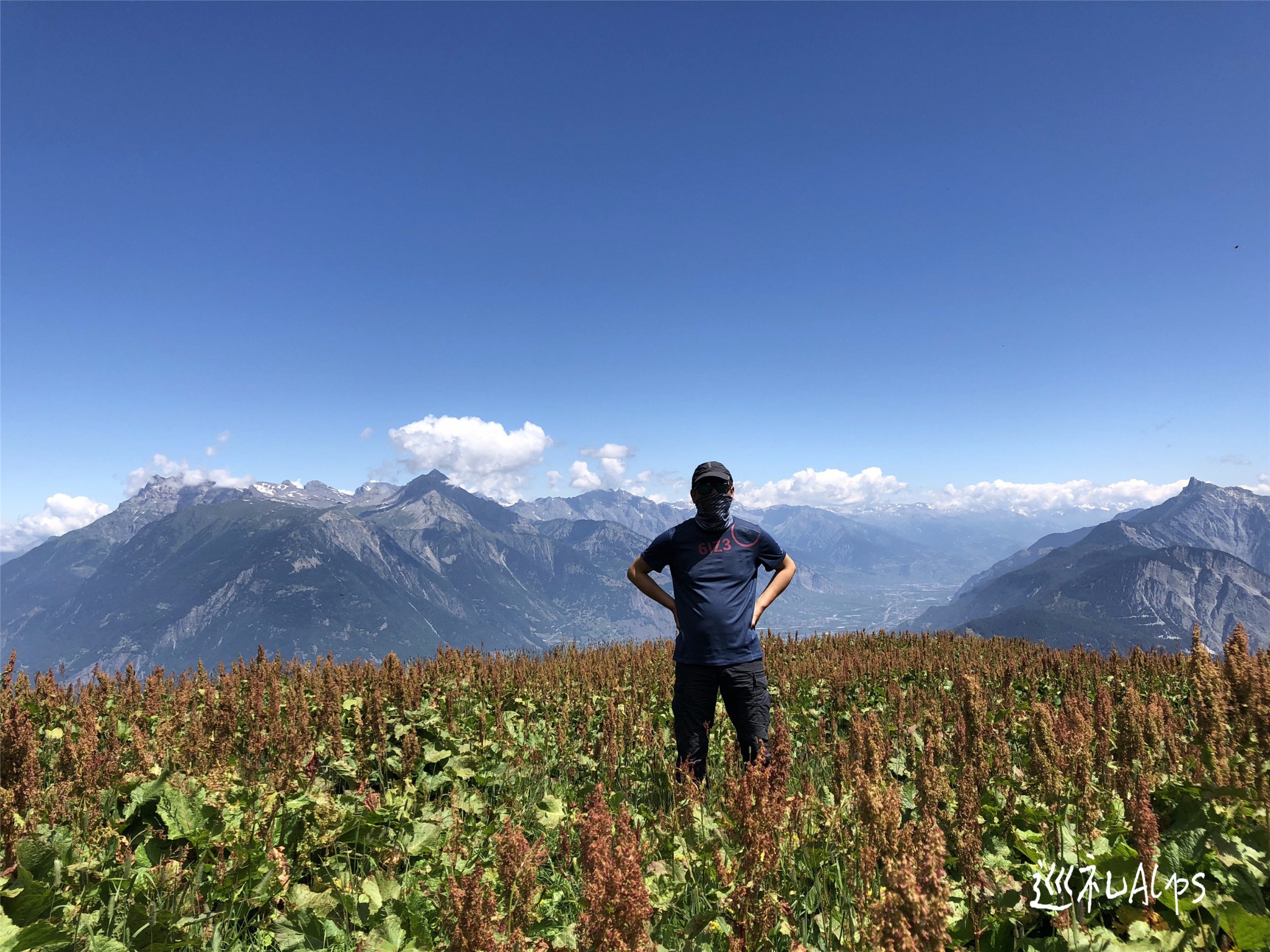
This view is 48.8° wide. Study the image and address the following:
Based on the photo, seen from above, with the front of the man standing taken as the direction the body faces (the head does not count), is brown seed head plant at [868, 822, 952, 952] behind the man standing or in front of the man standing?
in front

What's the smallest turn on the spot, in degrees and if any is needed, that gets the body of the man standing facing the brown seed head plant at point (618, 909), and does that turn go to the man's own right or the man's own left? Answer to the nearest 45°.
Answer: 0° — they already face it

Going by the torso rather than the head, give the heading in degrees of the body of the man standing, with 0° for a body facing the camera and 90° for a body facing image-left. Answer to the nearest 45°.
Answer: approximately 0°
